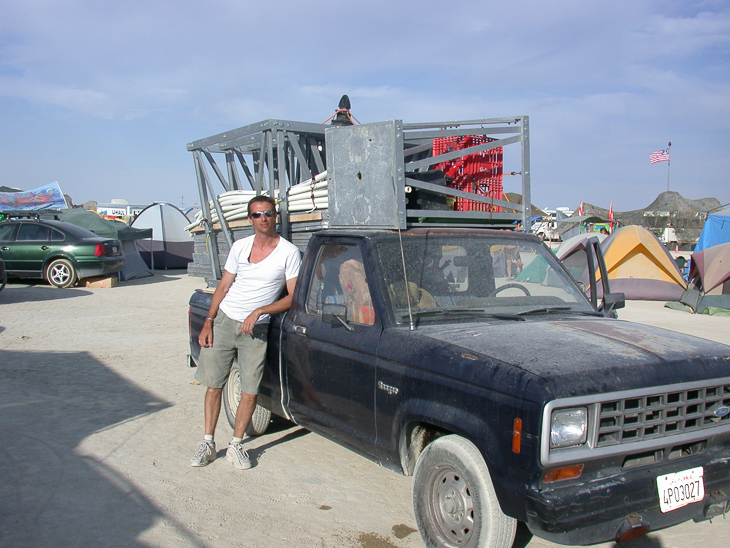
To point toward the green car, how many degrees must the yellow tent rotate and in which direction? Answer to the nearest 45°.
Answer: approximately 45° to its right

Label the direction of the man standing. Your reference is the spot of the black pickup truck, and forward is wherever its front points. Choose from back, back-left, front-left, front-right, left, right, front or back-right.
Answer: back

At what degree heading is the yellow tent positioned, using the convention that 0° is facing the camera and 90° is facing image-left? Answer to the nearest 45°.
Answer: approximately 0°

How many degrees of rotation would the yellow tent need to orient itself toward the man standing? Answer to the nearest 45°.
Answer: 0° — it already faces them

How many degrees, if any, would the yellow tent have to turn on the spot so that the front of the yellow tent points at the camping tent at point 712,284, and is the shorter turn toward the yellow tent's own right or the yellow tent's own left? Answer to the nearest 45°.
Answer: approximately 45° to the yellow tent's own left

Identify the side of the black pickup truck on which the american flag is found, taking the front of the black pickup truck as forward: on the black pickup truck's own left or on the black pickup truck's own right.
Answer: on the black pickup truck's own left

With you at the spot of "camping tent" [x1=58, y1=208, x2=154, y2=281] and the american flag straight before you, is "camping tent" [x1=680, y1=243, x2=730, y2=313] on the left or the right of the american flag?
right

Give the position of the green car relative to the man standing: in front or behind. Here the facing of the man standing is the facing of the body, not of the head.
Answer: behind

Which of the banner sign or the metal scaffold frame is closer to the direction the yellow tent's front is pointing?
the metal scaffold frame

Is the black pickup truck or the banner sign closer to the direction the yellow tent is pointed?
the black pickup truck

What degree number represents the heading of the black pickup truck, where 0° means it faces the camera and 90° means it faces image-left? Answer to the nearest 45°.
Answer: approximately 315°

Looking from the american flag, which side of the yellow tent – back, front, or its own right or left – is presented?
back
